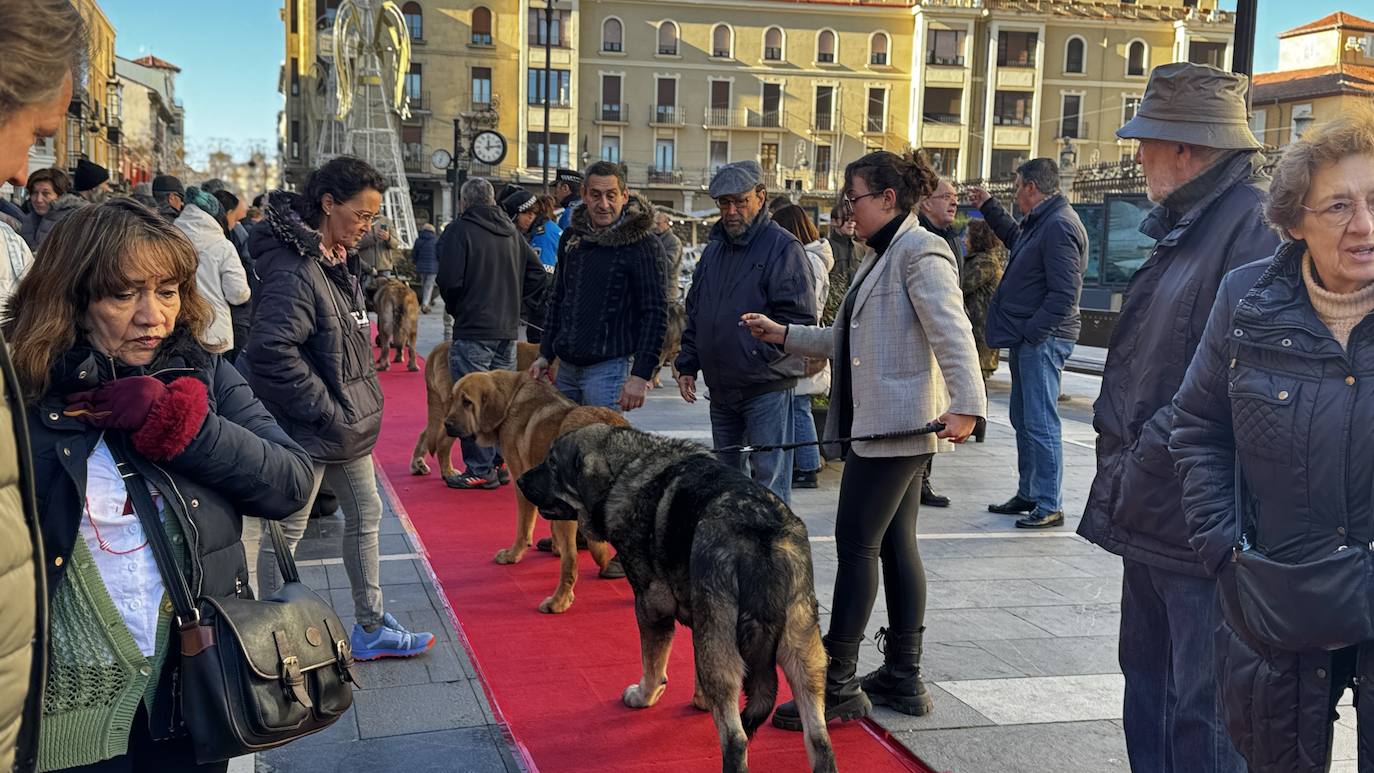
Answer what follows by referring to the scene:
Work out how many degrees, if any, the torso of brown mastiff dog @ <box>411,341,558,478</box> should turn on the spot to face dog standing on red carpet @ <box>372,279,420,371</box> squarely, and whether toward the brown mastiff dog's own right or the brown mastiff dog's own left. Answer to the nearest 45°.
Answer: approximately 90° to the brown mastiff dog's own left

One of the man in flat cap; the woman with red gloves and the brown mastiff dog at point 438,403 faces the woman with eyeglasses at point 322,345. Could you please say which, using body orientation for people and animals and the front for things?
the man in flat cap

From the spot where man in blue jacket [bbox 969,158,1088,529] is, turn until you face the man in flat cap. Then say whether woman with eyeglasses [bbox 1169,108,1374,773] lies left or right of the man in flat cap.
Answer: left

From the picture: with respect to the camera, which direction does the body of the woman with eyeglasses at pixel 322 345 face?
to the viewer's right

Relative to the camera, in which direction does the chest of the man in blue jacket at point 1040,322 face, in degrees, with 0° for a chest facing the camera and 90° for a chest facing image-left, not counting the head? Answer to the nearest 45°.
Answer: approximately 90°

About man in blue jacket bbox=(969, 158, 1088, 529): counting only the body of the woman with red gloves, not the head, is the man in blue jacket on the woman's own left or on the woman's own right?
on the woman's own left

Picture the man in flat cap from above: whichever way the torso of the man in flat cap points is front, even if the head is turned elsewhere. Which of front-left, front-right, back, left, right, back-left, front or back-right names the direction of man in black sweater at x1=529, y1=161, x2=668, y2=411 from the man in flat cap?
right

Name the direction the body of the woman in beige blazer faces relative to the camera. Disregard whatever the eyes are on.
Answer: to the viewer's left

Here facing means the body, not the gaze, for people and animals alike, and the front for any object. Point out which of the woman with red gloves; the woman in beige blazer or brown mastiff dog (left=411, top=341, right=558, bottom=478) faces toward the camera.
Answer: the woman with red gloves

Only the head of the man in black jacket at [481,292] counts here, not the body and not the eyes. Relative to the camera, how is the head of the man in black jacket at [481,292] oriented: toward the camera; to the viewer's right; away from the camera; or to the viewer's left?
away from the camera

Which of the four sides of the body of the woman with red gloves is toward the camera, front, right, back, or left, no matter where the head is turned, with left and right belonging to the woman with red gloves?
front

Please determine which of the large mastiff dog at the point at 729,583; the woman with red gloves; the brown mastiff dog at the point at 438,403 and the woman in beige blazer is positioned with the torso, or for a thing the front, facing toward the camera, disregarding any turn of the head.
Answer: the woman with red gloves
